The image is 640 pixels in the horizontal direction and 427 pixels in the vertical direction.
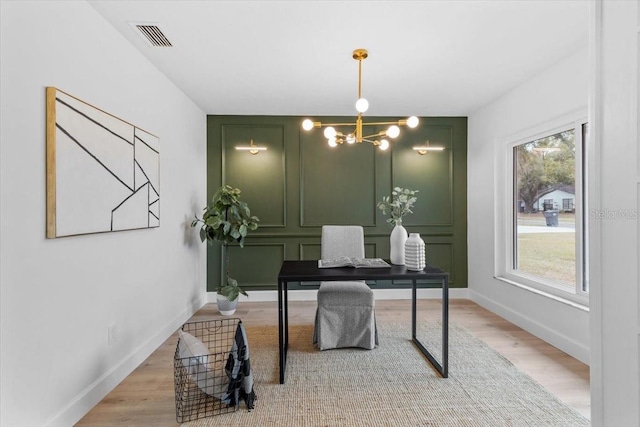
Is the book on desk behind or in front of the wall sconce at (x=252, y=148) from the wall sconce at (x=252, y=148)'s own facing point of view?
in front

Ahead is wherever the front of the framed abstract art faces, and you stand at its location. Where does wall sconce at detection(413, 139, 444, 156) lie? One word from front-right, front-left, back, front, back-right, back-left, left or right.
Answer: front-left

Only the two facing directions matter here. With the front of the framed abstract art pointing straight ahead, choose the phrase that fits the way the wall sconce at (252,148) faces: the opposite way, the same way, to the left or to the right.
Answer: to the right

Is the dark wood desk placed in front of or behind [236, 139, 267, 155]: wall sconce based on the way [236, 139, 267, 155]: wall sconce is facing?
in front

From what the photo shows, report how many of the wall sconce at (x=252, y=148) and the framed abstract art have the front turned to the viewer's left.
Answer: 0

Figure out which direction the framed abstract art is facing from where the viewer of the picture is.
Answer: facing the viewer and to the right of the viewer

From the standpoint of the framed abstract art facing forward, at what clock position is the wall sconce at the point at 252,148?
The wall sconce is roughly at 9 o'clock from the framed abstract art.

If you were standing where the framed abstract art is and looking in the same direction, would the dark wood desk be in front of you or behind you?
in front

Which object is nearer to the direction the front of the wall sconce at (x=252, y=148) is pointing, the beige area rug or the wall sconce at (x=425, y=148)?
the beige area rug

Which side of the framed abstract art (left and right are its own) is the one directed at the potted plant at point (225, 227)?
left

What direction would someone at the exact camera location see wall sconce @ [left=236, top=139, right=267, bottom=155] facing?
facing the viewer

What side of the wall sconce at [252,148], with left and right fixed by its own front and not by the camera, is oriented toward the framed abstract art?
front

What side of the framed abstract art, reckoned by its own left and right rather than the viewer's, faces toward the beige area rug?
front

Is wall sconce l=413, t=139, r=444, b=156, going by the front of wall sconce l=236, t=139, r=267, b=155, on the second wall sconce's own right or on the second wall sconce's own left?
on the second wall sconce's own left
